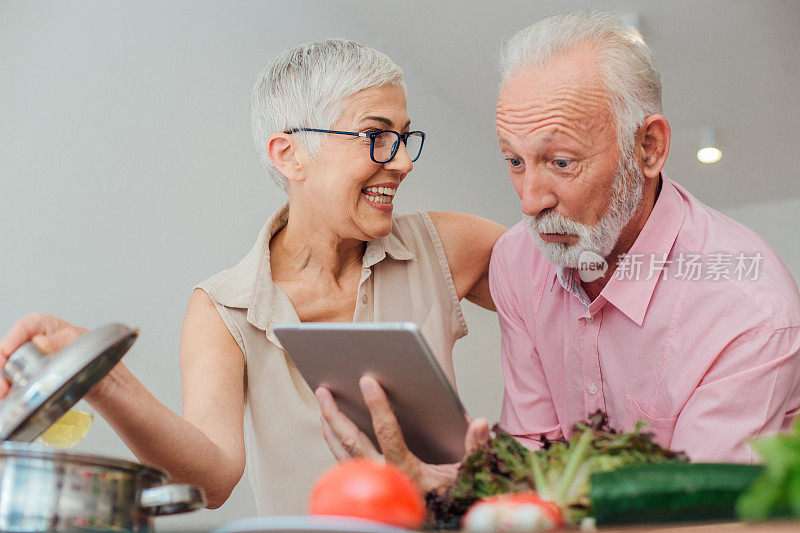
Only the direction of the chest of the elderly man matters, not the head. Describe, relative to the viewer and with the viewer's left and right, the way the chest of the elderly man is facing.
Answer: facing the viewer and to the left of the viewer

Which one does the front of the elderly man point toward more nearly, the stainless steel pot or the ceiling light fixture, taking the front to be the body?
the stainless steel pot

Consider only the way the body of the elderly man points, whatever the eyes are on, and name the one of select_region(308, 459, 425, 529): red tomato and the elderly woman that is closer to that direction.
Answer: the red tomato

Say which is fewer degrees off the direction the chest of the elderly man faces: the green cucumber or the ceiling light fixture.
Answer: the green cucumber

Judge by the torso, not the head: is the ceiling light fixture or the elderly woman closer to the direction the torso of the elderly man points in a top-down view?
the elderly woman

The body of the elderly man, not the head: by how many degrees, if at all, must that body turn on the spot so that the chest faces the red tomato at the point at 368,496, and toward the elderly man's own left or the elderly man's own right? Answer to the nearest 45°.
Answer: approximately 45° to the elderly man's own left

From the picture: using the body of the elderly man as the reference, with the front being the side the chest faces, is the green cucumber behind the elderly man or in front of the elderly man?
in front

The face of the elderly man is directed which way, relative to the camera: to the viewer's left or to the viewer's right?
to the viewer's left

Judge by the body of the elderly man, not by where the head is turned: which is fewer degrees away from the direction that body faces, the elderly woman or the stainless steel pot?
the stainless steel pot

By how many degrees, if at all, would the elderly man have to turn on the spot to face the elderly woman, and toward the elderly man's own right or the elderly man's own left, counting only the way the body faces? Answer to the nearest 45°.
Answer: approximately 45° to the elderly man's own right

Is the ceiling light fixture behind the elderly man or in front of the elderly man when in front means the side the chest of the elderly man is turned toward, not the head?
behind

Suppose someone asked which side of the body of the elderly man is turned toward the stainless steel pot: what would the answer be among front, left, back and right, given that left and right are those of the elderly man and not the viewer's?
front
